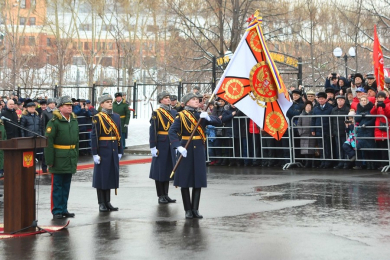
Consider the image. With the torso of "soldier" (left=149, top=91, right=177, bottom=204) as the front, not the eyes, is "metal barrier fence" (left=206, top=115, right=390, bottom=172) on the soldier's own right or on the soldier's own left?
on the soldier's own left

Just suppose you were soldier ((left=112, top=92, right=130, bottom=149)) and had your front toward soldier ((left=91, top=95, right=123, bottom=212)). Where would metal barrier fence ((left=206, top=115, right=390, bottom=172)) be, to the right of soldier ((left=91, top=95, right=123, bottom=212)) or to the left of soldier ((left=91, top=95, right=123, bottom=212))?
left

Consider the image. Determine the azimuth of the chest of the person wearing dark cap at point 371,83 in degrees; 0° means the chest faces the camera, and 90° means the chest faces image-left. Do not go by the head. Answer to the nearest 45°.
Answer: approximately 45°

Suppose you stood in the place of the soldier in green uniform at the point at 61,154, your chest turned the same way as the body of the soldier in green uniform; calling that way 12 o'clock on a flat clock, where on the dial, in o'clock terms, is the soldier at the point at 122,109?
The soldier is roughly at 8 o'clock from the soldier in green uniform.

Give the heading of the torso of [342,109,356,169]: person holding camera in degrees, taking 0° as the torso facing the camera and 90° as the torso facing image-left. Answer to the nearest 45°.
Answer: approximately 45°
